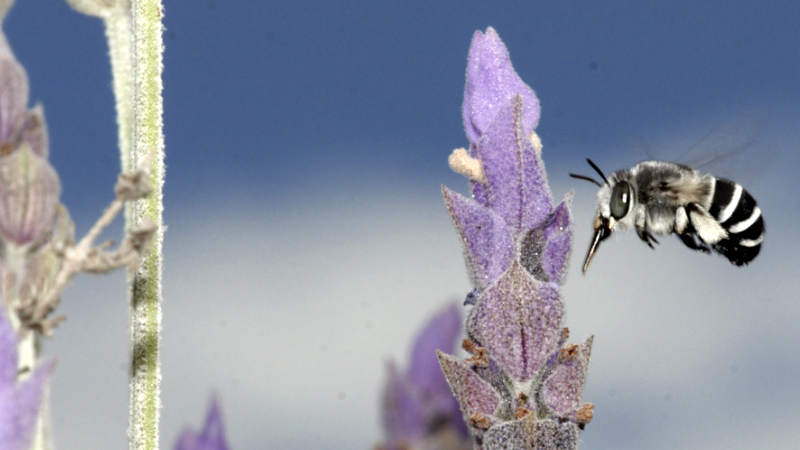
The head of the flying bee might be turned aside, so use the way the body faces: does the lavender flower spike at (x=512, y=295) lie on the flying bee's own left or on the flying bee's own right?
on the flying bee's own left

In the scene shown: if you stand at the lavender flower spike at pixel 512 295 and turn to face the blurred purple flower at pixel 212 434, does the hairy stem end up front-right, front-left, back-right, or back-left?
front-left

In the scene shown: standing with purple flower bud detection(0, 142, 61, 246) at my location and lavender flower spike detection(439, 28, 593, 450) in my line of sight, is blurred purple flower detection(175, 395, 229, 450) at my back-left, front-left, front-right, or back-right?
front-left

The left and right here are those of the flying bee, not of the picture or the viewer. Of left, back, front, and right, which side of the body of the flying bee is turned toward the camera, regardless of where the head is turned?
left

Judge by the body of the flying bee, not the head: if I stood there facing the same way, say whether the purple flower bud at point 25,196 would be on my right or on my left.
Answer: on my left
